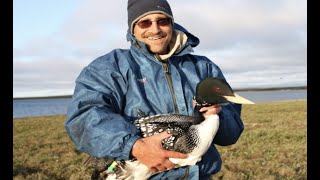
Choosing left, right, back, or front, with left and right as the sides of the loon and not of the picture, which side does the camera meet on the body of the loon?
right

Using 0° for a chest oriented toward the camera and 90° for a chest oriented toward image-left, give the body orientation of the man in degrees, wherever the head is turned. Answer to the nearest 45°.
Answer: approximately 0°
